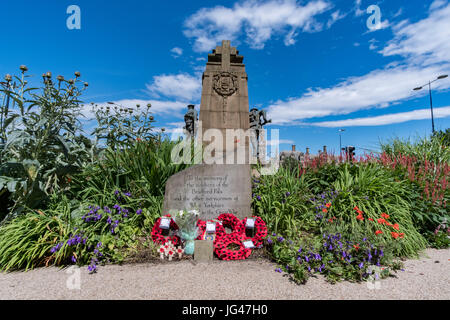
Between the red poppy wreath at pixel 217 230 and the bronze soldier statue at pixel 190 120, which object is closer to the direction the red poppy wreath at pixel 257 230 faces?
the red poppy wreath

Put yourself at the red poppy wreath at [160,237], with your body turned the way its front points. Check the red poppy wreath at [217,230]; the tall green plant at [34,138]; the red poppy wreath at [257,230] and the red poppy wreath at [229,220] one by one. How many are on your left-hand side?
3

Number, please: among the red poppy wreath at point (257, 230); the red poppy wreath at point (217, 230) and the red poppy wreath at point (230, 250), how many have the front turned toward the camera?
3

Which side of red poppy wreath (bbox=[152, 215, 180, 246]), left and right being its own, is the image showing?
front

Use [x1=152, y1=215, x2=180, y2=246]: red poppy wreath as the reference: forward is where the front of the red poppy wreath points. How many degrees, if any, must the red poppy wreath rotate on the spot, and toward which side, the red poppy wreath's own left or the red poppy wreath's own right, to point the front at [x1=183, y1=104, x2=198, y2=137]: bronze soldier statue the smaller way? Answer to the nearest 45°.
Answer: approximately 180°

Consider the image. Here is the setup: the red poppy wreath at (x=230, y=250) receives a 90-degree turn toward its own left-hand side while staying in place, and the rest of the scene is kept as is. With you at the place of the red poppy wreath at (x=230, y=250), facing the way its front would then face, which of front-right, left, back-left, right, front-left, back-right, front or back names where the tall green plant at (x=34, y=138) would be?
back

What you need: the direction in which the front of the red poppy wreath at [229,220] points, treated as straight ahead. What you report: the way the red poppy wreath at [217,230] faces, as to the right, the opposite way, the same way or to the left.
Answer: the same way

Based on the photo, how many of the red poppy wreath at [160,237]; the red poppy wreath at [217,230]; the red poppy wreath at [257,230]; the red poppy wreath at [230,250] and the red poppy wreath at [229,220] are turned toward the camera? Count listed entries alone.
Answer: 5

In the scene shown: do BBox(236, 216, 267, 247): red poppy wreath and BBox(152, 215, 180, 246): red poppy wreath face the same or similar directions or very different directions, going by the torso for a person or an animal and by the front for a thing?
same or similar directions

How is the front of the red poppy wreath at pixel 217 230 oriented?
toward the camera

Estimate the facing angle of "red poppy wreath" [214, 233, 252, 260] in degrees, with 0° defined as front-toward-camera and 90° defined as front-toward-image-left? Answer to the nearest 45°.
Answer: approximately 0°

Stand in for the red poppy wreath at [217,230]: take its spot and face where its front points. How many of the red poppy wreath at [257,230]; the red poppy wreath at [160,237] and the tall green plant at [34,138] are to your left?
1

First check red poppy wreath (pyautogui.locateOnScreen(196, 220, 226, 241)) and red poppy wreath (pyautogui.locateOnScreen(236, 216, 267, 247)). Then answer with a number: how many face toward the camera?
2

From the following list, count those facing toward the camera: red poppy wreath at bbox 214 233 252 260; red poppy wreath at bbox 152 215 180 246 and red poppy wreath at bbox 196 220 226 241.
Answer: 3
